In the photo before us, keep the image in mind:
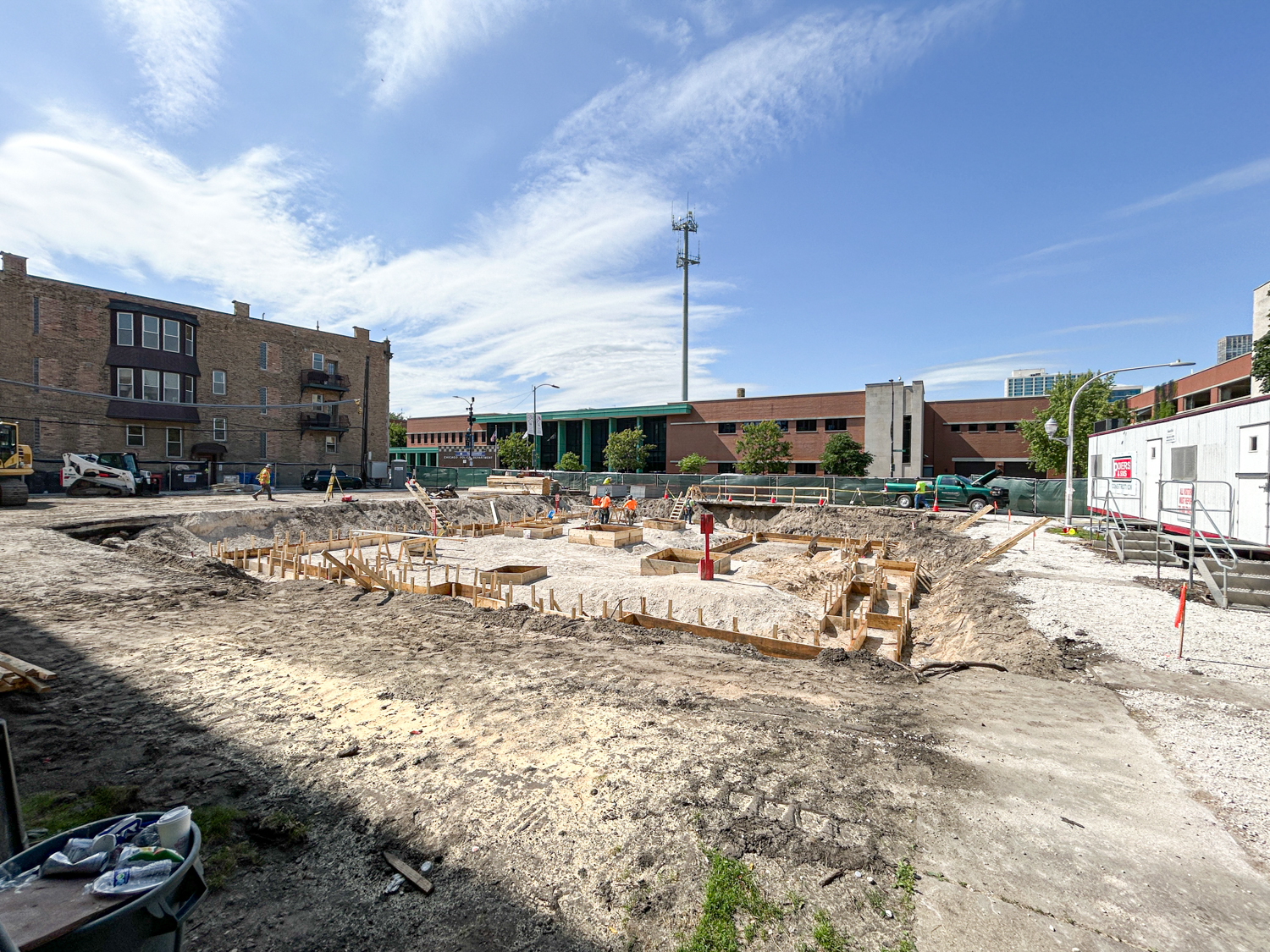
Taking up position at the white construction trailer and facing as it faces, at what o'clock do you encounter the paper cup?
The paper cup is roughly at 11 o'clock from the white construction trailer.

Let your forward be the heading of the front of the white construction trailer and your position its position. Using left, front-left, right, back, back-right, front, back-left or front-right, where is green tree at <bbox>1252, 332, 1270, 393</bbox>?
back-right

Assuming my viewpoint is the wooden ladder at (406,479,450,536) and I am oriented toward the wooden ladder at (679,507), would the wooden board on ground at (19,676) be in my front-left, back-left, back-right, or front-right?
back-right

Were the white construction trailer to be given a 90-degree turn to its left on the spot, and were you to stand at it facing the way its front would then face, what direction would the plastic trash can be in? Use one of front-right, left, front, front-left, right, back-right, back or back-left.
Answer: front-right

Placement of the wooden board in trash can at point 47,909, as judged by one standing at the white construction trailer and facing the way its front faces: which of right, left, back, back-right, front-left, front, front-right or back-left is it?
front-left

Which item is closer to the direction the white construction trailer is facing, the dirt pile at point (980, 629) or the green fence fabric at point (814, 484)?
the dirt pile

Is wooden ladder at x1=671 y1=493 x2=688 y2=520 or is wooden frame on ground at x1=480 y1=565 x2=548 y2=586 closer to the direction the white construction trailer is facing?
the wooden frame on ground

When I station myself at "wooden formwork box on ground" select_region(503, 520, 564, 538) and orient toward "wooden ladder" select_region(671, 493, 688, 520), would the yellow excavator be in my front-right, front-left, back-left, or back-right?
back-left

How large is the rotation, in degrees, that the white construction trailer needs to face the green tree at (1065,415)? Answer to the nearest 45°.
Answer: approximately 135° to its right

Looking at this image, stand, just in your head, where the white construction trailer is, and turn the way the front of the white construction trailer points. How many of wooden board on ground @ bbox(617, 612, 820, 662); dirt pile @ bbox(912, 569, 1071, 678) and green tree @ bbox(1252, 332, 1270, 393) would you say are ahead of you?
2

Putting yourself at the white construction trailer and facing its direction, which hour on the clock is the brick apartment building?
The brick apartment building is roughly at 1 o'clock from the white construction trailer.

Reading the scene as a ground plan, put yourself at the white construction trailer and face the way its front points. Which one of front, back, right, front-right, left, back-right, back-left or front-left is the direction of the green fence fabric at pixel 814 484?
right

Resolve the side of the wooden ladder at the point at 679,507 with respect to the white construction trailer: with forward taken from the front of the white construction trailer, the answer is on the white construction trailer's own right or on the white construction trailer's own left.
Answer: on the white construction trailer's own right

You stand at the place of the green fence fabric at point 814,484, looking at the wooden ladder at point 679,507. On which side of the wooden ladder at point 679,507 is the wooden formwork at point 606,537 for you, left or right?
left

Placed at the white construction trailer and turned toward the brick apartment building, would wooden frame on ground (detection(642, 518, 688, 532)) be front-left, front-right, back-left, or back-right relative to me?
front-right

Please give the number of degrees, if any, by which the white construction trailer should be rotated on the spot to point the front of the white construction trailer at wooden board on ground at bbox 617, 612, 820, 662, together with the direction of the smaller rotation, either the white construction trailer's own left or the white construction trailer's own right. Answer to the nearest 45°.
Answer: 0° — it already faces it

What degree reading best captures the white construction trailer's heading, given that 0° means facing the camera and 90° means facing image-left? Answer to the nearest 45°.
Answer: approximately 45°
